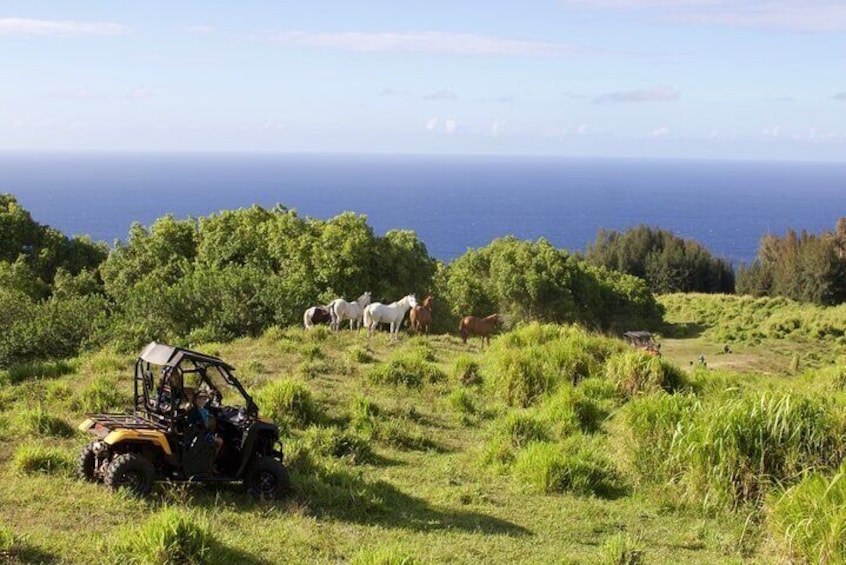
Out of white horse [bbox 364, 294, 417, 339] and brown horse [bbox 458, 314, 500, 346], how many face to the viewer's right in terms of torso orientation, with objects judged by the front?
2

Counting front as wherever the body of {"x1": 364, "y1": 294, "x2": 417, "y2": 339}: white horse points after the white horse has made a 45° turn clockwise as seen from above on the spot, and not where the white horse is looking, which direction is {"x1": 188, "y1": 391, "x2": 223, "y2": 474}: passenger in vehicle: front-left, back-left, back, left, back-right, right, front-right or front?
front-right

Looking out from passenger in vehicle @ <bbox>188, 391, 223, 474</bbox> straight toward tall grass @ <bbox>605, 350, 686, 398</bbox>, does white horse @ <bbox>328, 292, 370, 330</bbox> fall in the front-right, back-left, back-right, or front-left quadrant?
front-left

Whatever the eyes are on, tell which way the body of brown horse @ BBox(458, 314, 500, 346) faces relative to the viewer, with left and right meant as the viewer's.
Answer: facing to the right of the viewer

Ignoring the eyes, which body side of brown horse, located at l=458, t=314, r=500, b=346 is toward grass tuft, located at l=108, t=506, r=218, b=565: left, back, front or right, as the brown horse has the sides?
right

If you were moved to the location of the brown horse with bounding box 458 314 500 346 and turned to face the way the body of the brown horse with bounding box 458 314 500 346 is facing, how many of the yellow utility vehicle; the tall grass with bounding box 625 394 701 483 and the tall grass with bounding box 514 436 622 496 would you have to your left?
0

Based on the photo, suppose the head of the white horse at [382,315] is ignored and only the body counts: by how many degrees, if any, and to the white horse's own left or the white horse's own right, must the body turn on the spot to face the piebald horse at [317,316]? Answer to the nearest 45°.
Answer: approximately 135° to the white horse's own left

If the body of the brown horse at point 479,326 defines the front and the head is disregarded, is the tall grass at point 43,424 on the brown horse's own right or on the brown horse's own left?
on the brown horse's own right

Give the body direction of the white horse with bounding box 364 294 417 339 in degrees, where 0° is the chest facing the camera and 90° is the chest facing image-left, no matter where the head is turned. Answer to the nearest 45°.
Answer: approximately 270°

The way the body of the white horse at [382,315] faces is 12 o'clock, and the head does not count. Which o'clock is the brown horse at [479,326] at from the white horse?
The brown horse is roughly at 12 o'clock from the white horse.

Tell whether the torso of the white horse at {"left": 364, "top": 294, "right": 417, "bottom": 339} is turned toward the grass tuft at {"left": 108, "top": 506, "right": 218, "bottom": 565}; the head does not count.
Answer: no

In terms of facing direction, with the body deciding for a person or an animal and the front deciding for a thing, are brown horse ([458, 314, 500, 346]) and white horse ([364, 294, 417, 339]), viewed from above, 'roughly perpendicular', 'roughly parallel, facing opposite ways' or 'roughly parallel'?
roughly parallel

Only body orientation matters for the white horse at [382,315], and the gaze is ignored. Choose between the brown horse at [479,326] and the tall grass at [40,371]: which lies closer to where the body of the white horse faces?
the brown horse

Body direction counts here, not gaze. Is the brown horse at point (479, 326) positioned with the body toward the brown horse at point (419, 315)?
no
